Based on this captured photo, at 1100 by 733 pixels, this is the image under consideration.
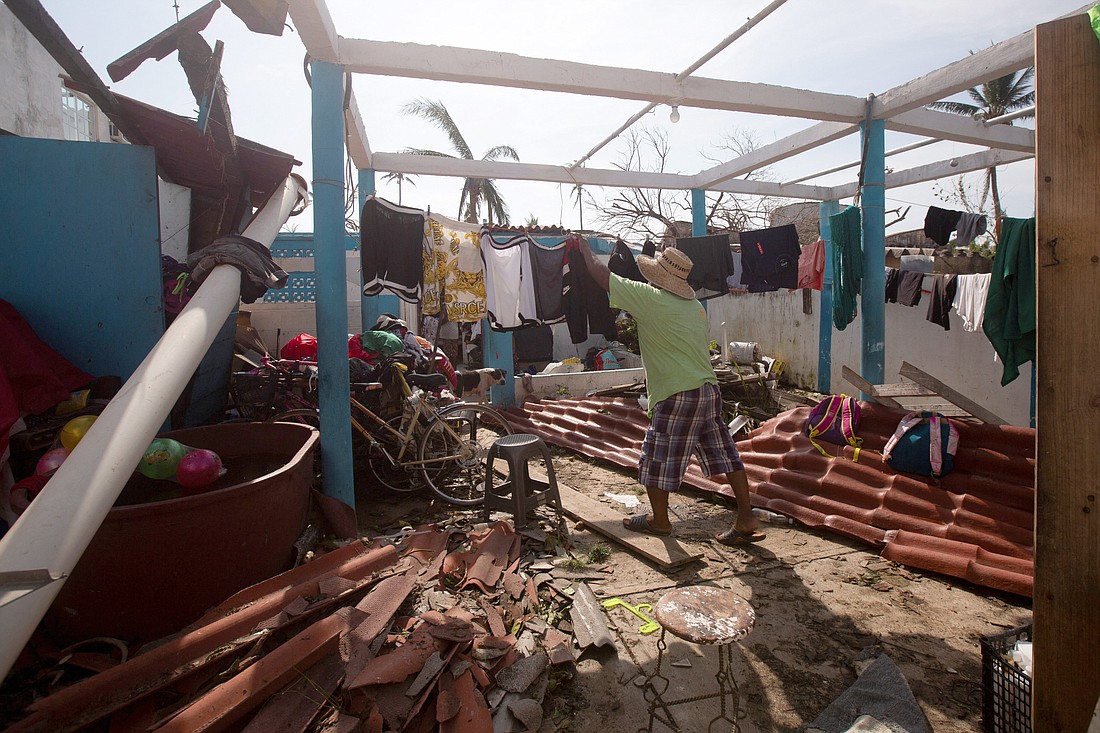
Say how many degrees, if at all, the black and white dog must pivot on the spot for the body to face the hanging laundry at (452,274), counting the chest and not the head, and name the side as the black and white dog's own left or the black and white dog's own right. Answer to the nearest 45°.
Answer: approximately 90° to the black and white dog's own right

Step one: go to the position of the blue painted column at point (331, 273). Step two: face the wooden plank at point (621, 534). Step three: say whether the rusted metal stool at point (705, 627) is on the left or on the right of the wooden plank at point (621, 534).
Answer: right

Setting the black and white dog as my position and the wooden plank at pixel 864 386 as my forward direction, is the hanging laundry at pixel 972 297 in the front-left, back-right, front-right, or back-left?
front-left
